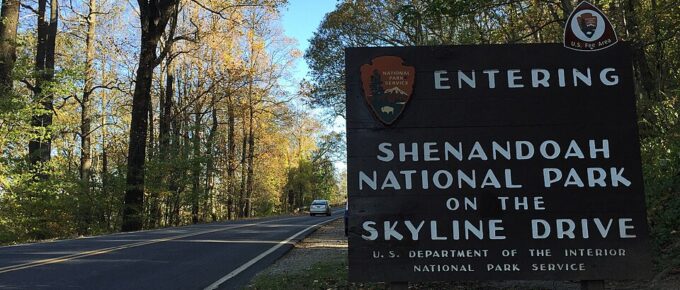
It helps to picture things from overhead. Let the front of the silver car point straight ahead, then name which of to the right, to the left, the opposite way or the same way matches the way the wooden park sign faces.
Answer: the opposite way

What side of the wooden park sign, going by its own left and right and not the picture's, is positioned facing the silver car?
back

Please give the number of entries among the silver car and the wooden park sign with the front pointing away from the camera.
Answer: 1

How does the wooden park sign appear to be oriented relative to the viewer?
toward the camera

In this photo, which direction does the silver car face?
away from the camera

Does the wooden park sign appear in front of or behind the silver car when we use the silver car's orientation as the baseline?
behind

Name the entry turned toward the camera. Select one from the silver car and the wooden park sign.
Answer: the wooden park sign
